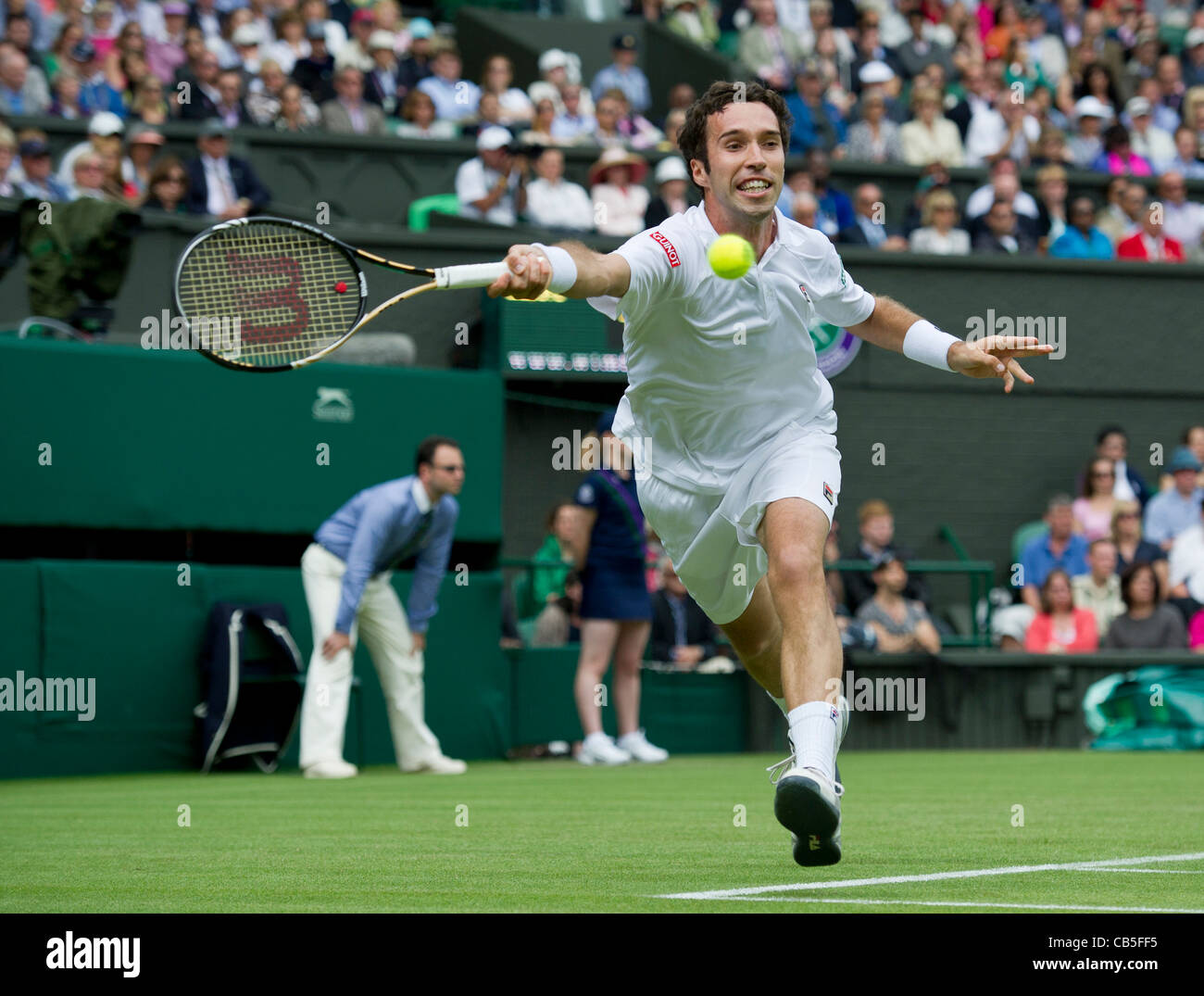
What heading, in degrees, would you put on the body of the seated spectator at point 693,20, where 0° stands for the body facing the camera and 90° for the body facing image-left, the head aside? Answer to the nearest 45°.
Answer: approximately 0°

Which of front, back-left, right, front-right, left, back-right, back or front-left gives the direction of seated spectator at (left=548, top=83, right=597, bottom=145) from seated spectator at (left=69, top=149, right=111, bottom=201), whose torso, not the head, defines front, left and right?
back-left

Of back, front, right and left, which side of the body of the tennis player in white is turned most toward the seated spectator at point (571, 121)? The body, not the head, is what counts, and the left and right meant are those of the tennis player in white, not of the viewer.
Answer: back

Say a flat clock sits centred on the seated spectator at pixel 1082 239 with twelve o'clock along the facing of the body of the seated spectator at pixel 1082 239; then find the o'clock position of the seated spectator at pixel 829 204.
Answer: the seated spectator at pixel 829 204 is roughly at 2 o'clock from the seated spectator at pixel 1082 239.

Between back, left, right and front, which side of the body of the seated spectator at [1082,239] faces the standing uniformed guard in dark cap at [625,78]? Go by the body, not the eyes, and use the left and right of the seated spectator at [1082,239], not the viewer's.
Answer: right

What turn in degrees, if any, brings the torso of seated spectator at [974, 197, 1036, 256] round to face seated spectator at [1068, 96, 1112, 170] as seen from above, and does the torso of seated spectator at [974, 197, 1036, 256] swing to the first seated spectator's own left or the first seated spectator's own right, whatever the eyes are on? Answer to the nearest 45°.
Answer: approximately 180°

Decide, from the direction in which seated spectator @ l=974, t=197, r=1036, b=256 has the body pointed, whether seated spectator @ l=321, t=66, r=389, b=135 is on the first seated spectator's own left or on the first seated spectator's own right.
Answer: on the first seated spectator's own right

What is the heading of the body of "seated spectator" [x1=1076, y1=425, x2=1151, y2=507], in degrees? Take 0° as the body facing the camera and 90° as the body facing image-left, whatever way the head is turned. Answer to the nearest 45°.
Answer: approximately 0°

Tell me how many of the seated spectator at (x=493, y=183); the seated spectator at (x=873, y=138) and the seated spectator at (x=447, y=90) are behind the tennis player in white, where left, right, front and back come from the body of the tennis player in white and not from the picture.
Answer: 3

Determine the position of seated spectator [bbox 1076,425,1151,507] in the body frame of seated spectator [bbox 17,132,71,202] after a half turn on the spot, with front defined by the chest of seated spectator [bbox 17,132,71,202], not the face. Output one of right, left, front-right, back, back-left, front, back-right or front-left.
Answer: right

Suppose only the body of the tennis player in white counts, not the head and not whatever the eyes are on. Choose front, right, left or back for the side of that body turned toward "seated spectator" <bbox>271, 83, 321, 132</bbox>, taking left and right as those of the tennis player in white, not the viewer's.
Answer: back
